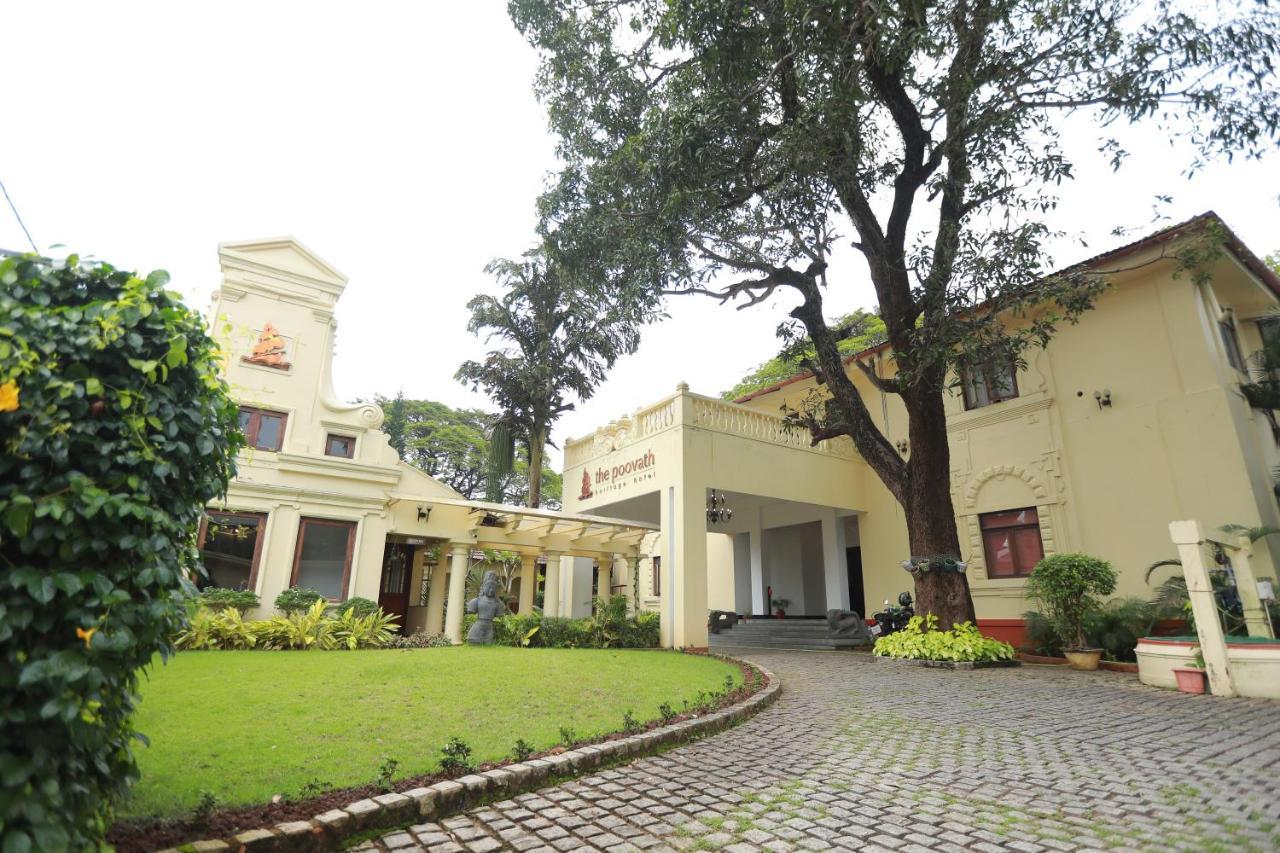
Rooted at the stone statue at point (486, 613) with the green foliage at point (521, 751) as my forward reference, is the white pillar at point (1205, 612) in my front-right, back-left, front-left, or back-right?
front-left

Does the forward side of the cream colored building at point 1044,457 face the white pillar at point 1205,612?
no

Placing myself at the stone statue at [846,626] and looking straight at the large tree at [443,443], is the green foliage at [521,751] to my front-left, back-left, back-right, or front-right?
back-left

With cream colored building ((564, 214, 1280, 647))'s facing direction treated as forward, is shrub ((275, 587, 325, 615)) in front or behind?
in front

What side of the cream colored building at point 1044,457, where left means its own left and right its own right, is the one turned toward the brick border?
front

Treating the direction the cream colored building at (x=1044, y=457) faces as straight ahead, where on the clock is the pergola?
The pergola is roughly at 1 o'clock from the cream colored building.

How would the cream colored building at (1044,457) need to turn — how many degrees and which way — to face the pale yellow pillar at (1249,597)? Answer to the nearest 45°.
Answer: approximately 45° to its left

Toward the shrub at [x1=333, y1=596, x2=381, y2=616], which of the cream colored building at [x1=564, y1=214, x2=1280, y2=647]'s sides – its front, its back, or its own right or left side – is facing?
front

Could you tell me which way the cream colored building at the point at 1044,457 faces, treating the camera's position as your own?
facing the viewer and to the left of the viewer

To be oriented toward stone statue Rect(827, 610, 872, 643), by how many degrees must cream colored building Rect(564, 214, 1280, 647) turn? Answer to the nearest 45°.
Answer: approximately 45° to its right

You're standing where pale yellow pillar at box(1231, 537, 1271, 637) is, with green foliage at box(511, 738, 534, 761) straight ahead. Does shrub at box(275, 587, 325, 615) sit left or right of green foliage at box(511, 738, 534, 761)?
right

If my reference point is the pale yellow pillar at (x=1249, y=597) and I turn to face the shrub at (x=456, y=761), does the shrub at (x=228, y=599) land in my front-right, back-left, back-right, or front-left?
front-right

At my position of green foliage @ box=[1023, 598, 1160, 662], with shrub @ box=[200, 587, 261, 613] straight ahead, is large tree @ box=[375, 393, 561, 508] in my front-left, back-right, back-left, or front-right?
front-right
